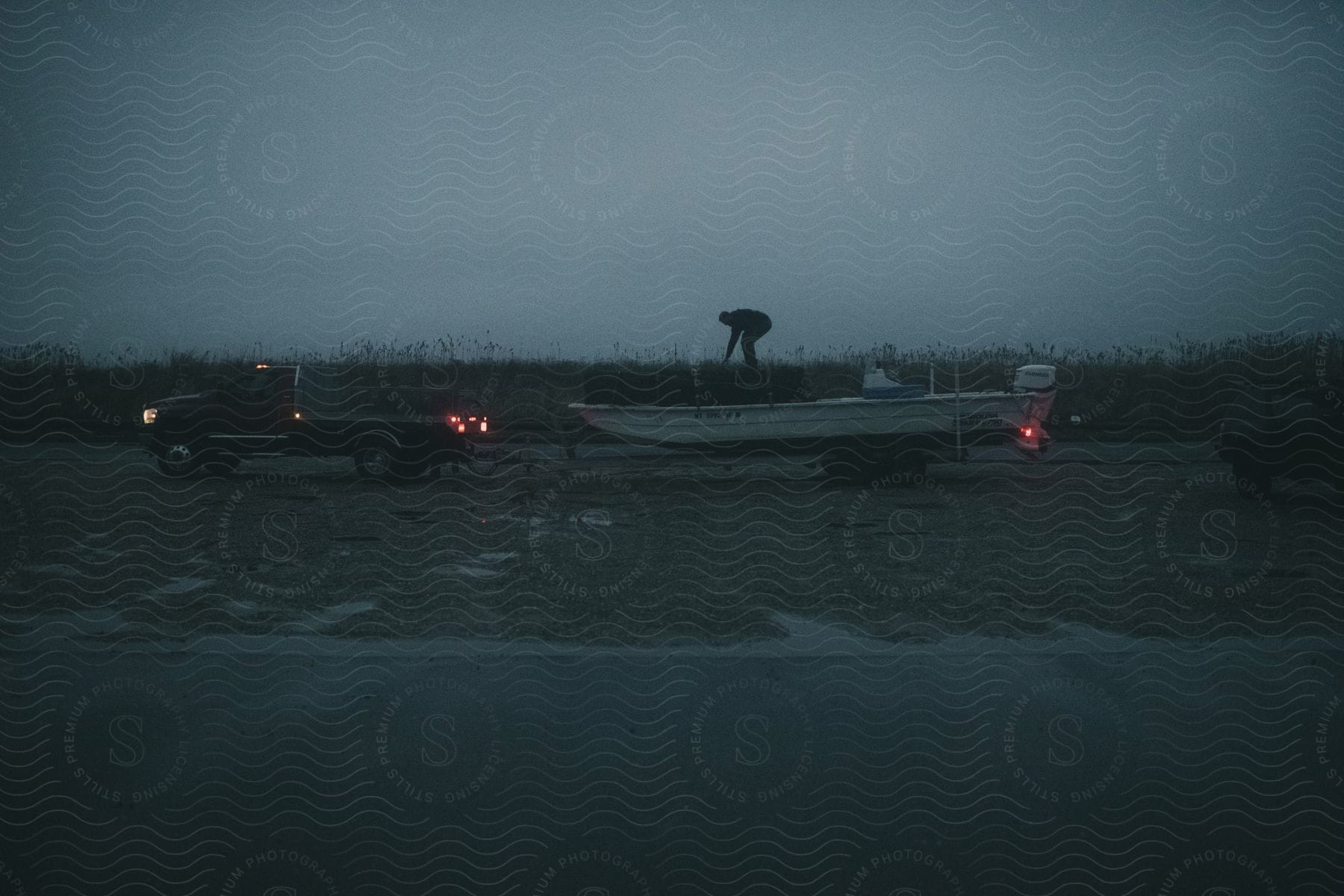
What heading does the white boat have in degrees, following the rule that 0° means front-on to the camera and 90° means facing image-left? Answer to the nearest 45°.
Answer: approximately 90°

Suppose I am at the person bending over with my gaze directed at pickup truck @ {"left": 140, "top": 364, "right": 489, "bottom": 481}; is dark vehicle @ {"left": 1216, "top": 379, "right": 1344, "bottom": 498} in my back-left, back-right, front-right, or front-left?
back-left

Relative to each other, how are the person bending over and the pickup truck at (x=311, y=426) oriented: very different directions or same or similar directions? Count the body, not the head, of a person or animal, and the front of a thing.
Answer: same or similar directions

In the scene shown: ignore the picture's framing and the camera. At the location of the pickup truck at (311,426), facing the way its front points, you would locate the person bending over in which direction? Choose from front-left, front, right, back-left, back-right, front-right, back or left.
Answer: back

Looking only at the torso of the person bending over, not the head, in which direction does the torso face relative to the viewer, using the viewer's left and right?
facing to the left of the viewer

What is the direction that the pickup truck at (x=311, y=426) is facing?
to the viewer's left

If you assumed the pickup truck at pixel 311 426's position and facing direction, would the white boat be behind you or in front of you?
behind

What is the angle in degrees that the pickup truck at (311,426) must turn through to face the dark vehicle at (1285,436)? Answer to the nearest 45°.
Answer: approximately 135° to its left

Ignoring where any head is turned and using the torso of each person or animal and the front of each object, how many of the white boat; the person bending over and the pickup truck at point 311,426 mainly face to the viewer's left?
3

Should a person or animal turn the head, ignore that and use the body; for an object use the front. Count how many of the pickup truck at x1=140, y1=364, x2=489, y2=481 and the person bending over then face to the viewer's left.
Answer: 2

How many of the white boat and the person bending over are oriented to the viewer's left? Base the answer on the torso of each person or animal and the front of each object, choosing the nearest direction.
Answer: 2

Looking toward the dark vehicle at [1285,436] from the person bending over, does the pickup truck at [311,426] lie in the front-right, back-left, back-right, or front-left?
back-right
